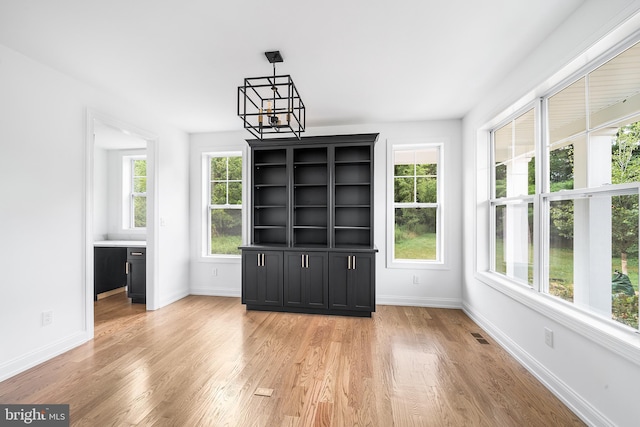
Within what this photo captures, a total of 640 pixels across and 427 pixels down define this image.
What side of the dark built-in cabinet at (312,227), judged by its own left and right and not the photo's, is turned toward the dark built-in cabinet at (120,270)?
right

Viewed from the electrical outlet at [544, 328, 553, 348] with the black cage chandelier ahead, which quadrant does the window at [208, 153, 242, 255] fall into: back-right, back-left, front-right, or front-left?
front-right

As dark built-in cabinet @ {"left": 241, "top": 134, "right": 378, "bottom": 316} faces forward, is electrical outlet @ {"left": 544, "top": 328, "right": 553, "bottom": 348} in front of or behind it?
in front

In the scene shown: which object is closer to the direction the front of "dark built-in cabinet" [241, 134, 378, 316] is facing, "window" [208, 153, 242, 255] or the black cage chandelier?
the black cage chandelier

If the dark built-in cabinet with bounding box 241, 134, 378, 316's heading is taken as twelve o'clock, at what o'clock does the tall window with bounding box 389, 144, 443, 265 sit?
The tall window is roughly at 9 o'clock from the dark built-in cabinet.

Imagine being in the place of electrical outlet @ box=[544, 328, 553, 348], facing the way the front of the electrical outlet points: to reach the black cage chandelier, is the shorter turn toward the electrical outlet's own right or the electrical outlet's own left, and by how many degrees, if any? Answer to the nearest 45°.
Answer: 0° — it already faces it

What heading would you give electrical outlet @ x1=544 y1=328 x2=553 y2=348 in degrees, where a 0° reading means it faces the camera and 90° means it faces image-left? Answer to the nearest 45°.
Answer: approximately 45°

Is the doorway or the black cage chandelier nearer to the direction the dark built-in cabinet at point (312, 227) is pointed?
the black cage chandelier

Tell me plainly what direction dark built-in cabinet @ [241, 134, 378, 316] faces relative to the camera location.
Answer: facing the viewer

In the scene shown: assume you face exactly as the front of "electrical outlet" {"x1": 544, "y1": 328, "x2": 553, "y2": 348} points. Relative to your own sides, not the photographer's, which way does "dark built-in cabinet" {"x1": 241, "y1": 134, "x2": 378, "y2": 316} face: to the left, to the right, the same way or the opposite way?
to the left

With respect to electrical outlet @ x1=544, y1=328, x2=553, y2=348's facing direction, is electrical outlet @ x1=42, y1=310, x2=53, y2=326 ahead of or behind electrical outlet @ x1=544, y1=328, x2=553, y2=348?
ahead

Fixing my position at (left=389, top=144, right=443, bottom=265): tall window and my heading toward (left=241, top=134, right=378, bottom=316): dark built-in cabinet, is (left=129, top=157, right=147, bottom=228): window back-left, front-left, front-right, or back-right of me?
front-right

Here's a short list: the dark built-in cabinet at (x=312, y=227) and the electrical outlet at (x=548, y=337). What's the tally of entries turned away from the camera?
0

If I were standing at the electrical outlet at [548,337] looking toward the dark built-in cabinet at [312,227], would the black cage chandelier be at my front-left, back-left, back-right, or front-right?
front-left

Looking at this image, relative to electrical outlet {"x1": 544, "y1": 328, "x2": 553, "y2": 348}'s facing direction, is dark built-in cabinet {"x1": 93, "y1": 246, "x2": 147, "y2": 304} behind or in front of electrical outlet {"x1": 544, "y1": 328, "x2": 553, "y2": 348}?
in front

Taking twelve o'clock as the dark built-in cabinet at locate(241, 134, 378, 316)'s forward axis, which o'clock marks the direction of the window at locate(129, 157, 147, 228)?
The window is roughly at 4 o'clock from the dark built-in cabinet.
